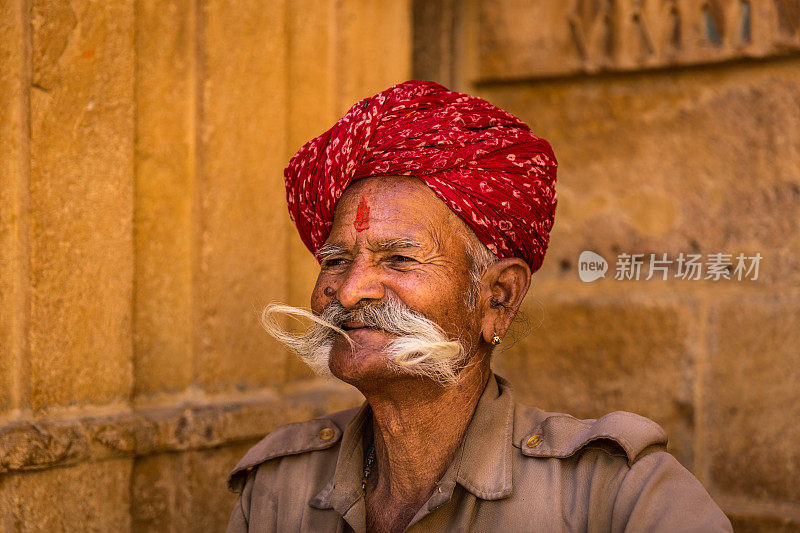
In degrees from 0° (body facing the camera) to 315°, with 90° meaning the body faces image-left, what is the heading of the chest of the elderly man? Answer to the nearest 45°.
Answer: approximately 45°

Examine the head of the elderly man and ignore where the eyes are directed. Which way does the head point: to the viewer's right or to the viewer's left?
to the viewer's left
